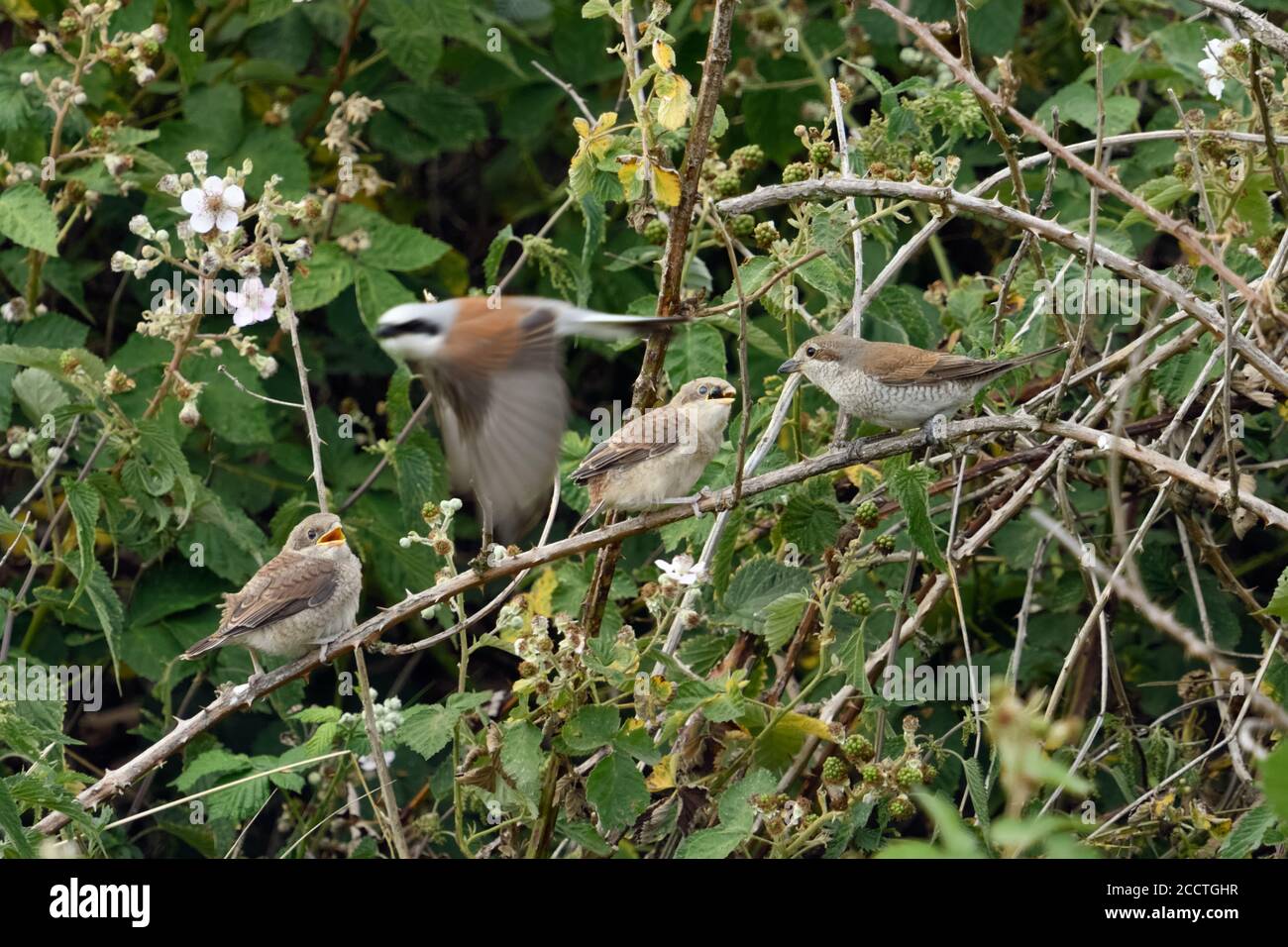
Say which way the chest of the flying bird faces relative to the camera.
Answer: to the viewer's left

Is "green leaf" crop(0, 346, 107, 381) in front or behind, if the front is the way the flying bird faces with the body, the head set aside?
in front

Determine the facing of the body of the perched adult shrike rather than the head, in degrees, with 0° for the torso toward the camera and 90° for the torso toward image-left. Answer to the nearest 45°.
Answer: approximately 90°

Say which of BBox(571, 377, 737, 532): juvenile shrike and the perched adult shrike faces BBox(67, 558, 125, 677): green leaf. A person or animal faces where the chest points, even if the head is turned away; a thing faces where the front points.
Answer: the perched adult shrike

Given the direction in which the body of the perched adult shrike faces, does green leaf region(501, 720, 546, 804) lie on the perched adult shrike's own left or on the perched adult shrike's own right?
on the perched adult shrike's own left

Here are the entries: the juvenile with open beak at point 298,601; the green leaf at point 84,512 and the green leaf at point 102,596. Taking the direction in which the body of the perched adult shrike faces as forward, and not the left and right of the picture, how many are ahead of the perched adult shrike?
3

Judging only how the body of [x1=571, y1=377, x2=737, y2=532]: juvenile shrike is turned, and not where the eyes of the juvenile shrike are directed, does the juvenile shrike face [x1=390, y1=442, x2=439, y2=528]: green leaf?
no

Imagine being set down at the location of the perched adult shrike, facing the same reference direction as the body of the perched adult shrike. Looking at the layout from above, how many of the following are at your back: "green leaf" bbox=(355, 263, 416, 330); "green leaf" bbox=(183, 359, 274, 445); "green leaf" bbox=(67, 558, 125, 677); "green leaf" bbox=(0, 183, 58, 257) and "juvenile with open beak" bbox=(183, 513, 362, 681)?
0

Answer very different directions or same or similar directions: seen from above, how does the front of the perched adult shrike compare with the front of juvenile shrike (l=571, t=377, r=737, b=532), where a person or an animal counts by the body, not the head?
very different directions

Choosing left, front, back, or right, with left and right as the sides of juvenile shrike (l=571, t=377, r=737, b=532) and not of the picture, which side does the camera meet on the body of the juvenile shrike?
right

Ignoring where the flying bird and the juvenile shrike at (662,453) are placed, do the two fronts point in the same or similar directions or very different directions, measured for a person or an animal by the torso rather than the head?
very different directions

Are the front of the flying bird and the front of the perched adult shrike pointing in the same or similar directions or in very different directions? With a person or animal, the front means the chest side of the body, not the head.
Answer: same or similar directions

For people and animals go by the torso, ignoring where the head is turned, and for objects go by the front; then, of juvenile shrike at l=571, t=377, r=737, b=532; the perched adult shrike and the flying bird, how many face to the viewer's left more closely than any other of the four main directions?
2
